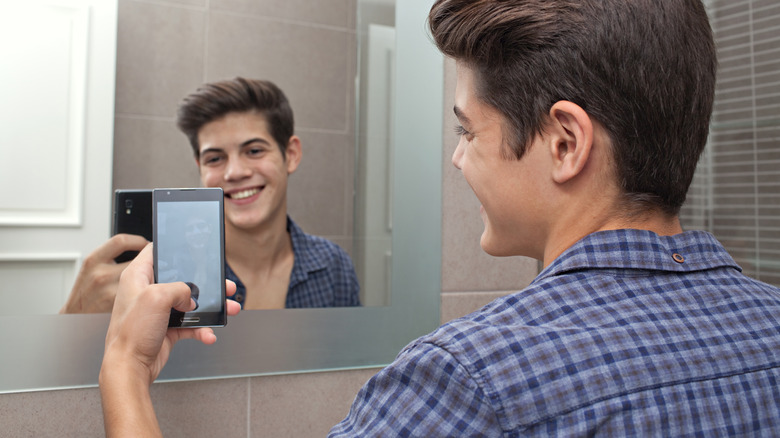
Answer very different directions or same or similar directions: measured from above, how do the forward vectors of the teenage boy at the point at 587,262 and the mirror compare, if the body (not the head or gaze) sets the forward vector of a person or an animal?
very different directions

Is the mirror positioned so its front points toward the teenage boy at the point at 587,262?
yes

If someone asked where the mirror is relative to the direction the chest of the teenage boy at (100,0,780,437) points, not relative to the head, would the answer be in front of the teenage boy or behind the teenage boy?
in front

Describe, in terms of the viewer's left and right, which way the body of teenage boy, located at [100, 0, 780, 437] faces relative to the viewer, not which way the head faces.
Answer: facing away from the viewer and to the left of the viewer

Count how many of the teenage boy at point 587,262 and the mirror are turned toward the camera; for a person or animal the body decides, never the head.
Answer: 1

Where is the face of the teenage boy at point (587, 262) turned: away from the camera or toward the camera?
away from the camera

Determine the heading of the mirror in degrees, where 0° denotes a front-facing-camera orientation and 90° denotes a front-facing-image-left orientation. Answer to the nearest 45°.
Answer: approximately 0°
